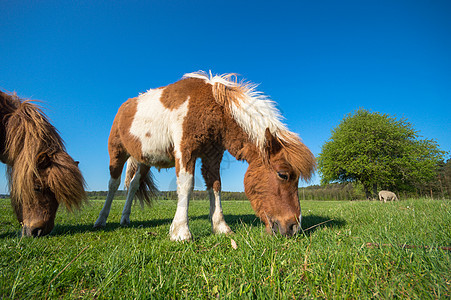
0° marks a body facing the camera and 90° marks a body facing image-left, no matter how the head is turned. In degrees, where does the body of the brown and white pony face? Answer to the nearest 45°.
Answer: approximately 315°

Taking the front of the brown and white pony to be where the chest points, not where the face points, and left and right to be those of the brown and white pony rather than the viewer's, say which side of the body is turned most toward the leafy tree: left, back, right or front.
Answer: left
